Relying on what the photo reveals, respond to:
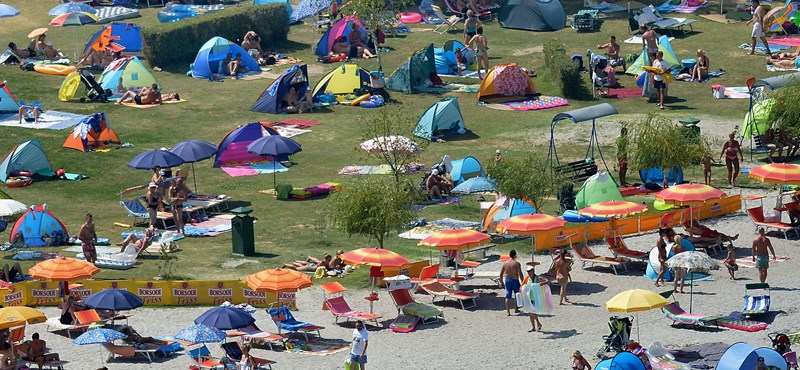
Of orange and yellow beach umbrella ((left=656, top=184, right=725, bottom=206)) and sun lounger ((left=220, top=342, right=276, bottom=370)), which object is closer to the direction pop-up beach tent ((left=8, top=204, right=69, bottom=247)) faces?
the sun lounger

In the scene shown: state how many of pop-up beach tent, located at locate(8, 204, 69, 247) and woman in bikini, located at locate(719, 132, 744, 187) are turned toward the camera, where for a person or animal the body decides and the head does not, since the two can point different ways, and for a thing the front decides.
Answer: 2

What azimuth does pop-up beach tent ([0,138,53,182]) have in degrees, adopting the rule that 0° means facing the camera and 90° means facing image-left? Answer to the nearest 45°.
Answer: approximately 315°

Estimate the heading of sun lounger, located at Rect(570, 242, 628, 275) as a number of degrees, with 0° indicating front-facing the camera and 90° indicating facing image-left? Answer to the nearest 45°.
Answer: approximately 315°

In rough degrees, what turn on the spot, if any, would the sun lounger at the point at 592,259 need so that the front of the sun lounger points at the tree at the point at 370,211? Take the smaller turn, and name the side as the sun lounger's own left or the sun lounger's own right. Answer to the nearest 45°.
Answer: approximately 135° to the sun lounger's own right
